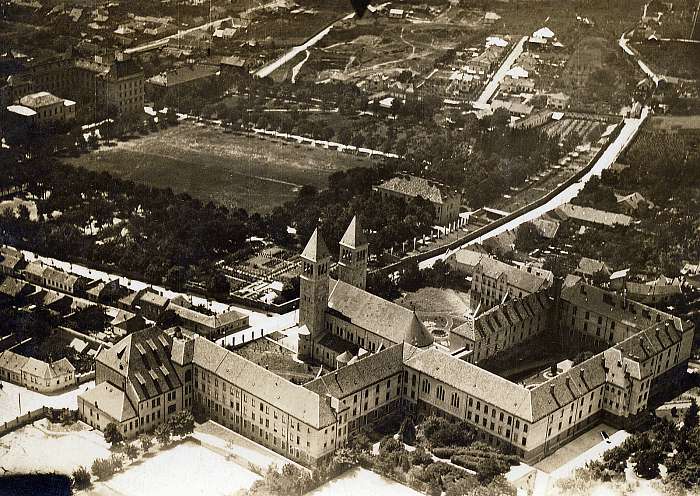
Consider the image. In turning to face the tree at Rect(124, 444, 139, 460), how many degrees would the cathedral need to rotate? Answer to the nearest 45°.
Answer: approximately 90° to its left

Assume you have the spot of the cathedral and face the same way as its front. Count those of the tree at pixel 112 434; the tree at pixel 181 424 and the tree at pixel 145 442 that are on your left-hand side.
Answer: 3

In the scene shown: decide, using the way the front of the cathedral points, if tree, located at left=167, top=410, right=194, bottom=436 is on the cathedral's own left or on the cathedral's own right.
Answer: on the cathedral's own left

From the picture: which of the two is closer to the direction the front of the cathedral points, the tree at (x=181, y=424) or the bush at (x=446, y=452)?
the tree

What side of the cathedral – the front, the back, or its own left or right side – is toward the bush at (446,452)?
back

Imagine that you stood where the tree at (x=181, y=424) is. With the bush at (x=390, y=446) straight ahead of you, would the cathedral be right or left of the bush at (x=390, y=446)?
left

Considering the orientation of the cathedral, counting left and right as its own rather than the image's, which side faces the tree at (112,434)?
left

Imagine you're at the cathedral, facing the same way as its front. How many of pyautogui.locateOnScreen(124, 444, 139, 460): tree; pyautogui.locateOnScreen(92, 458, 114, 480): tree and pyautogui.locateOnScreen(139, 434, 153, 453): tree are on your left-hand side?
3

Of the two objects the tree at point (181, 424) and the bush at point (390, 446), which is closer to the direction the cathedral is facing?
the tree

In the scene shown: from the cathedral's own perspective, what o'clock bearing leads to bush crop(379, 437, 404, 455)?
The bush is roughly at 7 o'clock from the cathedral.

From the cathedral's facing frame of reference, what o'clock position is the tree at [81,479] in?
The tree is roughly at 9 o'clock from the cathedral.

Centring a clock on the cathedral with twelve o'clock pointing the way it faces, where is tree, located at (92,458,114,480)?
The tree is roughly at 9 o'clock from the cathedral.

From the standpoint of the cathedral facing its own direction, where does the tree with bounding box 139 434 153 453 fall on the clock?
The tree is roughly at 9 o'clock from the cathedral.

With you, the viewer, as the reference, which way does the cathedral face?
facing away from the viewer and to the left of the viewer

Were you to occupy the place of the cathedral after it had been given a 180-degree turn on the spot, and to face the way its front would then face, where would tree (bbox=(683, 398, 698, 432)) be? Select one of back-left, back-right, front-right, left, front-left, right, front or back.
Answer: front-left
